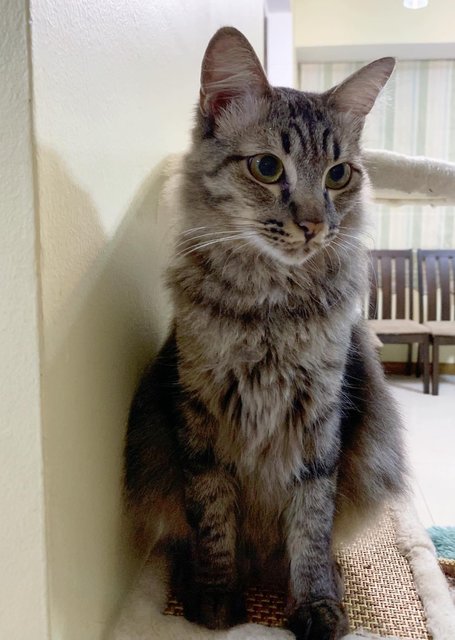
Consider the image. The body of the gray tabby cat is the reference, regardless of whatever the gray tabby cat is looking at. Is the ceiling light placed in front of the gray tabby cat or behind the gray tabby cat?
behind

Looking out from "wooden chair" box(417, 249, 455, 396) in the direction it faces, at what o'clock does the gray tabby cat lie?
The gray tabby cat is roughly at 12 o'clock from the wooden chair.

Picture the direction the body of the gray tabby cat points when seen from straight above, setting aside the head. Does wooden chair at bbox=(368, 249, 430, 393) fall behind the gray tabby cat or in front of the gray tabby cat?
behind

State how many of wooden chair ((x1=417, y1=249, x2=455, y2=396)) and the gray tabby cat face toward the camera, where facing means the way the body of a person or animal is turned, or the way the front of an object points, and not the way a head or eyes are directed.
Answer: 2

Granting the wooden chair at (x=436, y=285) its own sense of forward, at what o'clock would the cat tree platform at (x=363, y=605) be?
The cat tree platform is roughly at 12 o'clock from the wooden chair.

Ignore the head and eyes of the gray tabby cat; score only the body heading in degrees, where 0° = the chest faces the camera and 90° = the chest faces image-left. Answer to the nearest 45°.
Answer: approximately 0°
